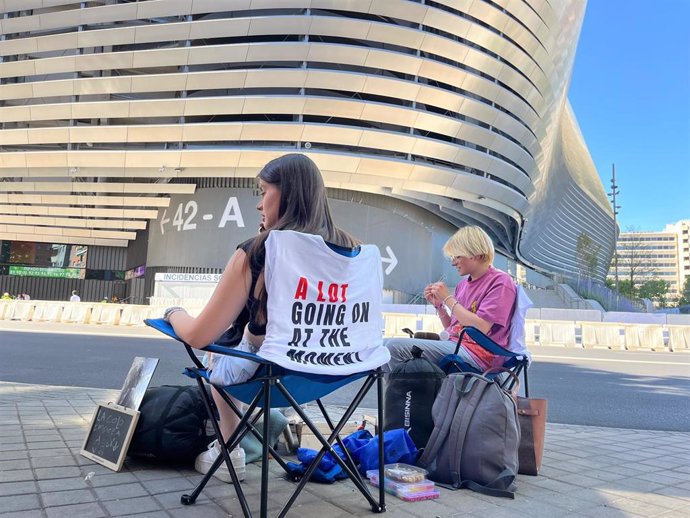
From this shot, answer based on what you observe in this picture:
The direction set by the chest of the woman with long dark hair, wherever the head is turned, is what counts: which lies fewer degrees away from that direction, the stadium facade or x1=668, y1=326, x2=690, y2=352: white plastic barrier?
the stadium facade

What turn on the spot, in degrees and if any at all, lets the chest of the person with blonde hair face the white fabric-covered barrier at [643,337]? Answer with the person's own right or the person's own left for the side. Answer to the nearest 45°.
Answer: approximately 90° to the person's own right

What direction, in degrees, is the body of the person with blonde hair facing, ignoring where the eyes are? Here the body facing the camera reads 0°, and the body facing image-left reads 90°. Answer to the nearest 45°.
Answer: approximately 90°

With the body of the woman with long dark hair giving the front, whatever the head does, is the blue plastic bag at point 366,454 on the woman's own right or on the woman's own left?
on the woman's own right

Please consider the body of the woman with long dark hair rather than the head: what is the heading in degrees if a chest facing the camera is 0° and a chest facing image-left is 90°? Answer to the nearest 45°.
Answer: approximately 135°

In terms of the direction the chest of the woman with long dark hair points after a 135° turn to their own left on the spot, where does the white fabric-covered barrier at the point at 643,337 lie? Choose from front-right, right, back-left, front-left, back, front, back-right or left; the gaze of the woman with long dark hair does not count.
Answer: back-left

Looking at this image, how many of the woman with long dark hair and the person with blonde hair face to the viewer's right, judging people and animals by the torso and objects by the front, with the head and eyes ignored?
0

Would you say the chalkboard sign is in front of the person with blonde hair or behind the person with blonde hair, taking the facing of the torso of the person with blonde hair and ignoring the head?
in front
